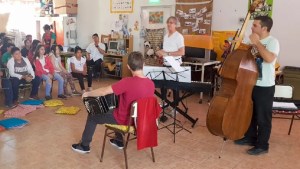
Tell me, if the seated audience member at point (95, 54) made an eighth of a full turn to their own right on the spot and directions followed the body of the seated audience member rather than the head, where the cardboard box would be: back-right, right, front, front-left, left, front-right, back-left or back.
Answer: right

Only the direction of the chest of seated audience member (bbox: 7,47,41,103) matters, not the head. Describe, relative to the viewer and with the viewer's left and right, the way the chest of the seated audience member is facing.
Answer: facing the viewer and to the right of the viewer

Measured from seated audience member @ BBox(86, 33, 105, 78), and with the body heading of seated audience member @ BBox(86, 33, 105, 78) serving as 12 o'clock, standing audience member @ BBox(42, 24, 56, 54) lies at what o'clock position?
standing audience member @ BBox(42, 24, 56, 54) is roughly at 4 o'clock from seated audience member @ BBox(86, 33, 105, 78).

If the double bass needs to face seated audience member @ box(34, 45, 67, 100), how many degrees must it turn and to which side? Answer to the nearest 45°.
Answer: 0° — it already faces them

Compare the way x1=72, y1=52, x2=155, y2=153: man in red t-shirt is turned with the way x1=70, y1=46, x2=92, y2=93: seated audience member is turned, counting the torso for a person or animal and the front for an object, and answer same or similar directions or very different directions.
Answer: very different directions

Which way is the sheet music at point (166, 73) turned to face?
away from the camera

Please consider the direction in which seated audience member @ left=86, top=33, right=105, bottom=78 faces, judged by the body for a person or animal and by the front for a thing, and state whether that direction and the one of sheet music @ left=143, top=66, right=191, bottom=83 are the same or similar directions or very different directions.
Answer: very different directions

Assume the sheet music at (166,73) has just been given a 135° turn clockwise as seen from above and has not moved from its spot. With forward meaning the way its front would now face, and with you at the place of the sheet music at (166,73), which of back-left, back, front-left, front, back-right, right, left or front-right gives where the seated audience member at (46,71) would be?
back

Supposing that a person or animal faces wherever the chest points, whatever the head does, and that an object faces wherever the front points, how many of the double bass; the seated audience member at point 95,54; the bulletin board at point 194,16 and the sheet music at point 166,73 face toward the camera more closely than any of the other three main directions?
2

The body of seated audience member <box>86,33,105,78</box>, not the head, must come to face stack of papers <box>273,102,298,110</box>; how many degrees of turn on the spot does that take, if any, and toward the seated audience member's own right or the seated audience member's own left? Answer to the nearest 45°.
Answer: approximately 45° to the seated audience member's own left

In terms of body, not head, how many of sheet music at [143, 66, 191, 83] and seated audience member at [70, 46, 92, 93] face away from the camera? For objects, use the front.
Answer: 1

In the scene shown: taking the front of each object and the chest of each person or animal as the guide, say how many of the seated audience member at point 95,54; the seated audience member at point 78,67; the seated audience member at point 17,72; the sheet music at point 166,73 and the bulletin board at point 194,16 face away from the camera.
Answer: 1

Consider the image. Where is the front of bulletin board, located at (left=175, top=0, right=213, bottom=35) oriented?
toward the camera

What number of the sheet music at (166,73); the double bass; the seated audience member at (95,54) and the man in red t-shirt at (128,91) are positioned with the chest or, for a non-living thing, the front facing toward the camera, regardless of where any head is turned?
1

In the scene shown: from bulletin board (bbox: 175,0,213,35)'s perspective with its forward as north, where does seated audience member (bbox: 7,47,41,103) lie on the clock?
The seated audience member is roughly at 2 o'clock from the bulletin board.

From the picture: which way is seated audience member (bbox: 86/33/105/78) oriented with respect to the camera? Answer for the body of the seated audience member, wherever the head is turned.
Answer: toward the camera
